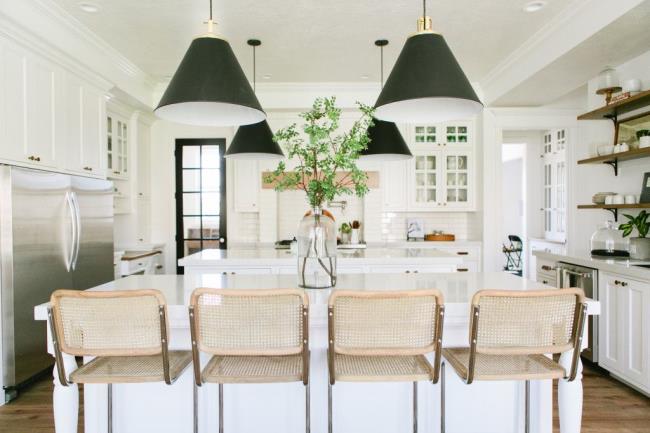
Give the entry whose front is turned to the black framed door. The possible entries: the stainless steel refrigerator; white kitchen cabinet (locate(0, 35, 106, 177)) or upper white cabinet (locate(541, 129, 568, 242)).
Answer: the upper white cabinet

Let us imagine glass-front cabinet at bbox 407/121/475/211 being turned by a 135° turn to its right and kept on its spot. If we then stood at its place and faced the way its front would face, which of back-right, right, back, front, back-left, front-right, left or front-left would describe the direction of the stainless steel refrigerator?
left

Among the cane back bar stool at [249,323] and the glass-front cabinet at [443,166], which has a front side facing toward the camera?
the glass-front cabinet

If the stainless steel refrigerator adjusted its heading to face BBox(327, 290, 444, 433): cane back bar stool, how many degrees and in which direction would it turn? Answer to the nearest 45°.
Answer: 0° — it already faces it

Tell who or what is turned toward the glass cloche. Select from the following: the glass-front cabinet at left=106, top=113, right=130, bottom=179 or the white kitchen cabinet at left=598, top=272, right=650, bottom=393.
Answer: the glass-front cabinet

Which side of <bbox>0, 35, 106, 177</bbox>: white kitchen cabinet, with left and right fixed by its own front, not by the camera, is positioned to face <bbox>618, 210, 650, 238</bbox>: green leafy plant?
front

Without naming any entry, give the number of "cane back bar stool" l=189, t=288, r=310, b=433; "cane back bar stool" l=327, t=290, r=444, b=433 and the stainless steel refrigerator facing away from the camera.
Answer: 2

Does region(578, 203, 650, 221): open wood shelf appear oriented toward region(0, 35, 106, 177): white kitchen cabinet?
yes

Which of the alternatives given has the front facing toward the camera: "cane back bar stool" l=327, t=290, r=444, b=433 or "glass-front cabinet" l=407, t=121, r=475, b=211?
the glass-front cabinet

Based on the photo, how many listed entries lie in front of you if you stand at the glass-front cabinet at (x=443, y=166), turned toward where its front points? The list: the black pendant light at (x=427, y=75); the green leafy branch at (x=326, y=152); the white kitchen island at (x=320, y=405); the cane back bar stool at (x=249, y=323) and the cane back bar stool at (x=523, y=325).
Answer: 5

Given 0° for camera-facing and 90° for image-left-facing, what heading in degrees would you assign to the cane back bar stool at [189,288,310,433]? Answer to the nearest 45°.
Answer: approximately 180°

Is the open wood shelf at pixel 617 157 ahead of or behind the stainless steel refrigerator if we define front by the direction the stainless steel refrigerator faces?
ahead

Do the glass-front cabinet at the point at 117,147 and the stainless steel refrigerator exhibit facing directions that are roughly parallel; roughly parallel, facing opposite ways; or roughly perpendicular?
roughly parallel

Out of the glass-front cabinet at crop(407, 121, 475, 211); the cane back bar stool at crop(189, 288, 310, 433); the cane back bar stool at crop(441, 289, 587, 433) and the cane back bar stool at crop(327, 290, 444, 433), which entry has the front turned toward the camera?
the glass-front cabinet

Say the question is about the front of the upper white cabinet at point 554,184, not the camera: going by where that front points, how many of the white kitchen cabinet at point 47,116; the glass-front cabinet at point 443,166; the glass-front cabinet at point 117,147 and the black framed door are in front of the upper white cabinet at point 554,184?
4

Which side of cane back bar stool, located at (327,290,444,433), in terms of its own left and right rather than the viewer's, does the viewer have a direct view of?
back

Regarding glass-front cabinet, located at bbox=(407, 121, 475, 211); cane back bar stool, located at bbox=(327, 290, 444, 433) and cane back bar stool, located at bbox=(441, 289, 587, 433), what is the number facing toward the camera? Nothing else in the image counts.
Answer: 1

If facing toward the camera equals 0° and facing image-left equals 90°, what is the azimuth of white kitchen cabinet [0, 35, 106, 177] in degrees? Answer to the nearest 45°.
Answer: approximately 315°

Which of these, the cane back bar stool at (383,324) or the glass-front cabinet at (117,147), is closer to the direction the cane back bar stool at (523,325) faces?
the glass-front cabinet

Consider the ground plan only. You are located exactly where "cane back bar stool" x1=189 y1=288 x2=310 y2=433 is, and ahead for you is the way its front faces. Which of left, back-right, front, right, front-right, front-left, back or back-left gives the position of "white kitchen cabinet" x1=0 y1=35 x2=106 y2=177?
front-left
